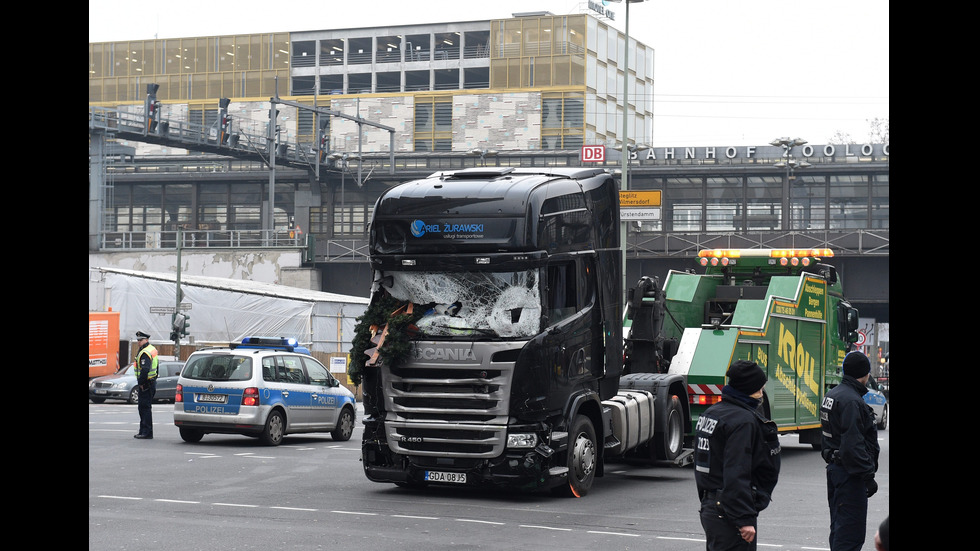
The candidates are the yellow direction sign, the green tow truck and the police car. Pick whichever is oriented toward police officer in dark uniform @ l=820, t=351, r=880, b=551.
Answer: the yellow direction sign

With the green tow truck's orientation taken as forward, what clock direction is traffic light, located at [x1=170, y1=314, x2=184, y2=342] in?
The traffic light is roughly at 9 o'clock from the green tow truck.

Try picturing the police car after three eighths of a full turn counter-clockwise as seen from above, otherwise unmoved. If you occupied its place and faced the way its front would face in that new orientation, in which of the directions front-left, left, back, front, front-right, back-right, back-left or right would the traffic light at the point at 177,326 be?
right

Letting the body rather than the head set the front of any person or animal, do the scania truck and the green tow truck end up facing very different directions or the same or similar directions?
very different directions

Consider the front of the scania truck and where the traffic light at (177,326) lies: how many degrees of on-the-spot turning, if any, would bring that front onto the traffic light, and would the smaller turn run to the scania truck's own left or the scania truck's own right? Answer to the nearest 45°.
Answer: approximately 90° to the scania truck's own right

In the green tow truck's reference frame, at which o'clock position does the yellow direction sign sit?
The yellow direction sign is roughly at 10 o'clock from the green tow truck.

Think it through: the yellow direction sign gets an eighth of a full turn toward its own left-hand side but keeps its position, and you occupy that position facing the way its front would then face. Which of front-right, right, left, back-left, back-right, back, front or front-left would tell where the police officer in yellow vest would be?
right

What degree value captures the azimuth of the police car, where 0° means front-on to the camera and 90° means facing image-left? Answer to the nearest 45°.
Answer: approximately 225°

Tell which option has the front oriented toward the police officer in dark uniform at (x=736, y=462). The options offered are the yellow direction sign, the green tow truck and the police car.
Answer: the yellow direction sign

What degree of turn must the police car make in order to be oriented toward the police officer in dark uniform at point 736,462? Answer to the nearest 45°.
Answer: approximately 135° to its right

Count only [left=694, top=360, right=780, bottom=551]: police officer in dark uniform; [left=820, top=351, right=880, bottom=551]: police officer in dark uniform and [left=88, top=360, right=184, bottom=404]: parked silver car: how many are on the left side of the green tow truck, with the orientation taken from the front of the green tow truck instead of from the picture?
1

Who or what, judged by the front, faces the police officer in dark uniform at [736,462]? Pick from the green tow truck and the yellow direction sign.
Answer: the yellow direction sign

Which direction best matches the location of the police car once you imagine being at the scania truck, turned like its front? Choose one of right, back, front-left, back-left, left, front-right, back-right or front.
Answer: right

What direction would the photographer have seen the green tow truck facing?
facing away from the viewer and to the right of the viewer

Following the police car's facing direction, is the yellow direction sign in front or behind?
in front

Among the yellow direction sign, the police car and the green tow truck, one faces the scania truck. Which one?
the yellow direction sign

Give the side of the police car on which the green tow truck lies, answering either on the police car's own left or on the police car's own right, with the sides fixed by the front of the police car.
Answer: on the police car's own right

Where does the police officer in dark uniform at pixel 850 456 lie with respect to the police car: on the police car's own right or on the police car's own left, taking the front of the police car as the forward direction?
on the police car's own right

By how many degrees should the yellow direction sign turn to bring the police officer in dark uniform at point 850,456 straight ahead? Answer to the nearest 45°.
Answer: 0° — it already faces them
